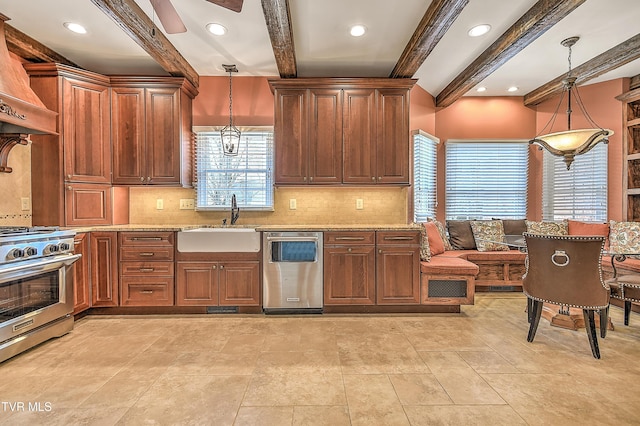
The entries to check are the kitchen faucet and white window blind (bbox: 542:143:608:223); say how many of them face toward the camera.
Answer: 2

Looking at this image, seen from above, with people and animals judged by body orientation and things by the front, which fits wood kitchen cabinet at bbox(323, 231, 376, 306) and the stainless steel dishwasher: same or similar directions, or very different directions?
same or similar directions

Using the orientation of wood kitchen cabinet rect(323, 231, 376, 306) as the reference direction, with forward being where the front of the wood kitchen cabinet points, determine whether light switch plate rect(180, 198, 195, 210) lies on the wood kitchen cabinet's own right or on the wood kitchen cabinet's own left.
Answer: on the wood kitchen cabinet's own right

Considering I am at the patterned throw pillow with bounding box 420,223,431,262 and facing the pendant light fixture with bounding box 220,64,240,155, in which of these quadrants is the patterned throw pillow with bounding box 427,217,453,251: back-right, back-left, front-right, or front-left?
back-right

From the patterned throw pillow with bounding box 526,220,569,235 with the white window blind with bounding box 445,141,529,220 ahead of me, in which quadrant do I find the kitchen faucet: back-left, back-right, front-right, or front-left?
front-left

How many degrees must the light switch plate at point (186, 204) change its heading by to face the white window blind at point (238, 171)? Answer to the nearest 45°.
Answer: approximately 90° to its left

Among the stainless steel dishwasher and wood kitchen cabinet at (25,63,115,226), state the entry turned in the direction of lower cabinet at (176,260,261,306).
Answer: the wood kitchen cabinet

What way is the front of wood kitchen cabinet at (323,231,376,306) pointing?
toward the camera

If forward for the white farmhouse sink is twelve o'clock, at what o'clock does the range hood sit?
The range hood is roughly at 3 o'clock from the white farmhouse sink.

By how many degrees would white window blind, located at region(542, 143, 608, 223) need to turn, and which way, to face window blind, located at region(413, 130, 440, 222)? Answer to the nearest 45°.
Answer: approximately 45° to its right

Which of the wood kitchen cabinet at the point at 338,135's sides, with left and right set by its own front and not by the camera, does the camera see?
front

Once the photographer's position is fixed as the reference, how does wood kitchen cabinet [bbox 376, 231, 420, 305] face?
facing the viewer

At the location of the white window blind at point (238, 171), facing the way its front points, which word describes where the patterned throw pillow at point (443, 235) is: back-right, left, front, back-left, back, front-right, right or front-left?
left

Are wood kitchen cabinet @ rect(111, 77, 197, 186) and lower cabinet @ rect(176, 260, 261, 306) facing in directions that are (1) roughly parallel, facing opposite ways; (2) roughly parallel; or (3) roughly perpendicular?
roughly parallel

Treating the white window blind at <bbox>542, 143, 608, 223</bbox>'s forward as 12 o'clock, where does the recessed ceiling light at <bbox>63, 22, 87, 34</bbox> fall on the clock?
The recessed ceiling light is roughly at 1 o'clock from the white window blind.

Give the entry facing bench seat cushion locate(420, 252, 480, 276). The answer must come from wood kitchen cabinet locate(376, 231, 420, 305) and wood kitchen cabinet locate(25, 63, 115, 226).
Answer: wood kitchen cabinet locate(25, 63, 115, 226)

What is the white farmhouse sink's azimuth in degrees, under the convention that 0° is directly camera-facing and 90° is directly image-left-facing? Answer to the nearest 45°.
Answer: approximately 0°
